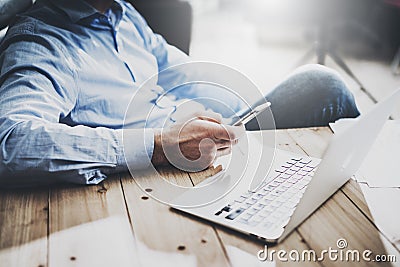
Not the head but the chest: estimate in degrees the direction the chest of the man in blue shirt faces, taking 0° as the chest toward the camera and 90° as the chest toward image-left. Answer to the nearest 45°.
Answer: approximately 315°

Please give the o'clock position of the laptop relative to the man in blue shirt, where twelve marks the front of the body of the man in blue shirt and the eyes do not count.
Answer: The laptop is roughly at 12 o'clock from the man in blue shirt.
